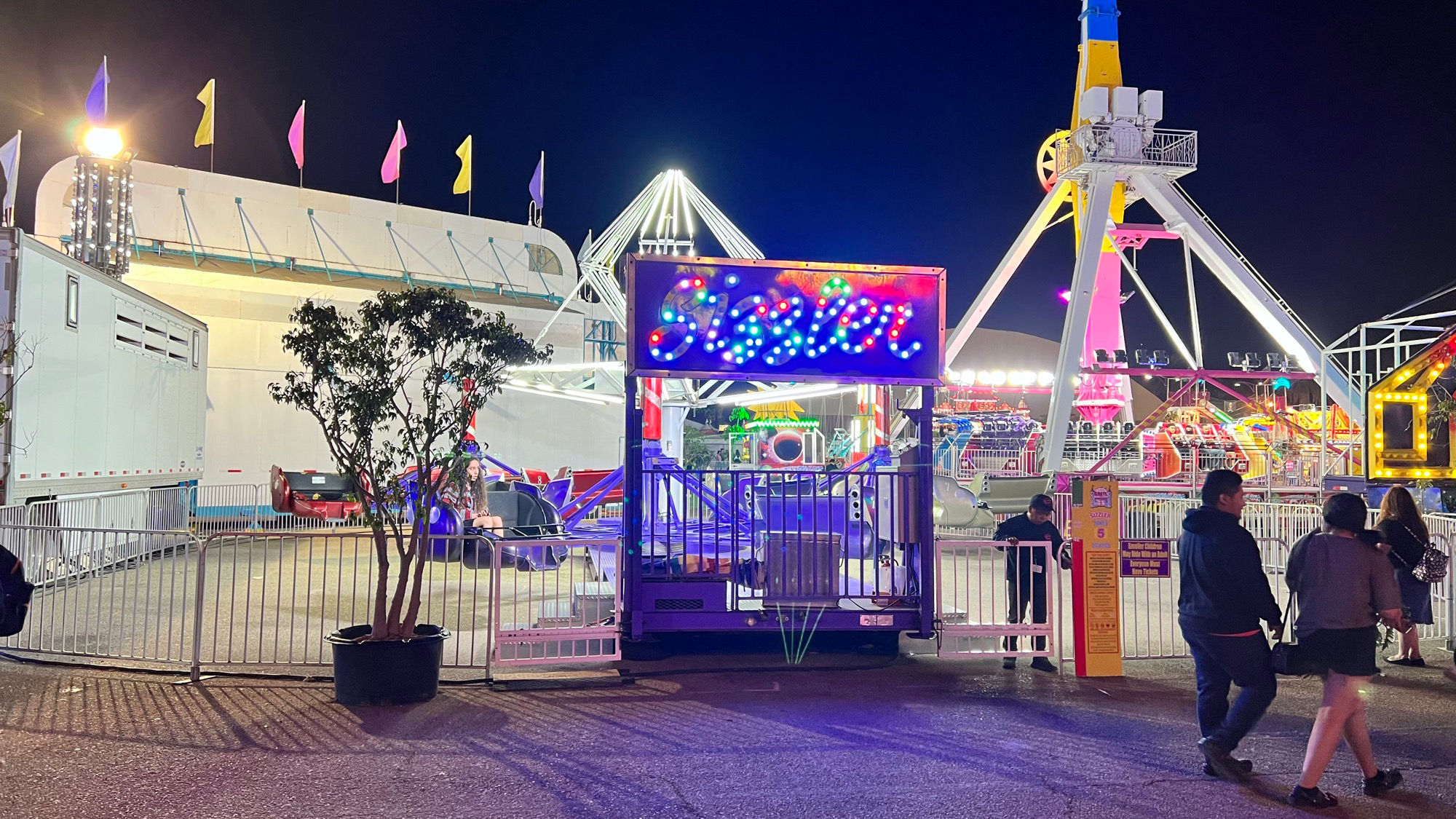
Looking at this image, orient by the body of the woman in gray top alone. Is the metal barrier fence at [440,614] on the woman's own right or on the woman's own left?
on the woman's own left

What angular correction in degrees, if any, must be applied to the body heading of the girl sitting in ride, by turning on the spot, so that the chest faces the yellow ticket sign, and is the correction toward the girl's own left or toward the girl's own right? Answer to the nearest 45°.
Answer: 0° — they already face it

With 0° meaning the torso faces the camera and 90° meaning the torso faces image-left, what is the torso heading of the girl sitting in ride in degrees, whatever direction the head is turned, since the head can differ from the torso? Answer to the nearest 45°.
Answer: approximately 315°

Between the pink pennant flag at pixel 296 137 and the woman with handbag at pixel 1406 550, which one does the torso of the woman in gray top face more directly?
the woman with handbag

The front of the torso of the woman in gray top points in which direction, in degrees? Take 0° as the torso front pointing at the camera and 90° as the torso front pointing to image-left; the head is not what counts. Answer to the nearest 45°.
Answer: approximately 225°

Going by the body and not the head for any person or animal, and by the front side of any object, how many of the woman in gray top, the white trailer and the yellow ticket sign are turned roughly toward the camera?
1

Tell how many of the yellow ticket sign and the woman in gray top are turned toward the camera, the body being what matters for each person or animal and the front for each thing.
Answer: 1

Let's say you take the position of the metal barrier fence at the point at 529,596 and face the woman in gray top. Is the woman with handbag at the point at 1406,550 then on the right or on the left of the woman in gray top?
left

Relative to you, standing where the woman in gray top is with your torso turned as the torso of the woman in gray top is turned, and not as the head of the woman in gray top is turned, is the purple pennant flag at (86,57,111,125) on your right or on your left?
on your left

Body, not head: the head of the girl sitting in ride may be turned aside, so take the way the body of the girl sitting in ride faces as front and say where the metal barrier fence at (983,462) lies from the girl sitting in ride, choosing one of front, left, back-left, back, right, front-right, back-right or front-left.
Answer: left
